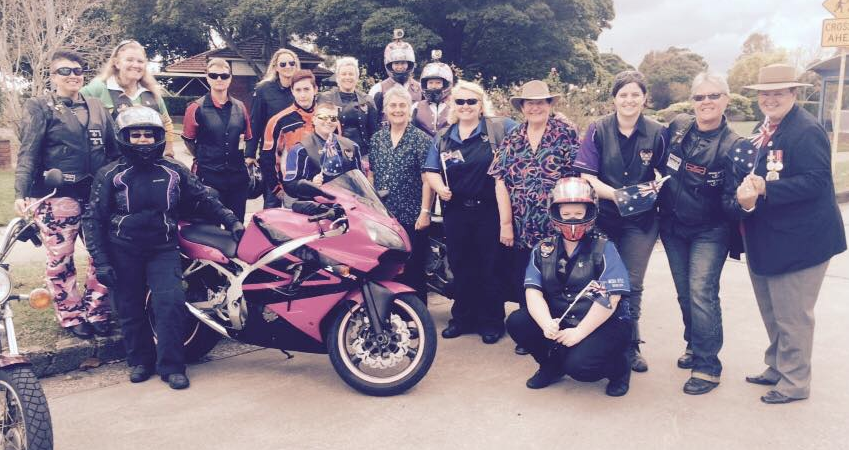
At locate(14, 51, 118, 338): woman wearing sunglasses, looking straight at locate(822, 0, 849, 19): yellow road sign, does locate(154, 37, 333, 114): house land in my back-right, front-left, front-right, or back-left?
front-left

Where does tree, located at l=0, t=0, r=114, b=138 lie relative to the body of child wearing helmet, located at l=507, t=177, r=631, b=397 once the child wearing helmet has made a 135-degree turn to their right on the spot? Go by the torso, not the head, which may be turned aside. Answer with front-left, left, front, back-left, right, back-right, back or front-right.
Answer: front

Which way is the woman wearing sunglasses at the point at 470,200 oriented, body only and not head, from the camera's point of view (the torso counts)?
toward the camera

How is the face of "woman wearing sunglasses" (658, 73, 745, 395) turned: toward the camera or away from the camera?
toward the camera

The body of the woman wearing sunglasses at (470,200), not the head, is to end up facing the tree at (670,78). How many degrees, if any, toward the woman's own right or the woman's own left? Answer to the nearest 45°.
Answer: approximately 180°

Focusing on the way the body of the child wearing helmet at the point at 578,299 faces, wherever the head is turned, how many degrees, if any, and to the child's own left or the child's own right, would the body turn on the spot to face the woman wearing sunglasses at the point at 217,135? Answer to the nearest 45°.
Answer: approximately 90° to the child's own right

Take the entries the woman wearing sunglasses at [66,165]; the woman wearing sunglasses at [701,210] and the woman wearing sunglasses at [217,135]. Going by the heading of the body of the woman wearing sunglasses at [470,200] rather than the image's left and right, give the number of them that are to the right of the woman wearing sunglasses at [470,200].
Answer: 2

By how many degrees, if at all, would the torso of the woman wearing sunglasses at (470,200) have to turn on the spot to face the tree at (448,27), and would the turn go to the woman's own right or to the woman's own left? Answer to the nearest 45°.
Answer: approximately 180°

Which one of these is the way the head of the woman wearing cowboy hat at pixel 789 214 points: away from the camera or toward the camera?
toward the camera

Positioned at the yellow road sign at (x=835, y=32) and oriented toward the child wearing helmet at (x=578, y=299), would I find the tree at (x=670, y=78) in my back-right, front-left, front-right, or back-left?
back-right

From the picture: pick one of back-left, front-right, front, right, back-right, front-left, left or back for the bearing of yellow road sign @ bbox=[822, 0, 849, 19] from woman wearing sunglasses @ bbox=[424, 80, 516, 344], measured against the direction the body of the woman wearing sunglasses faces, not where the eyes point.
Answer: back-left

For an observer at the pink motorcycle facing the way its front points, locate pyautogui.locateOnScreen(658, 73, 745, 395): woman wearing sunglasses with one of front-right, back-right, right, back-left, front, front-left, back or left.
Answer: front-left

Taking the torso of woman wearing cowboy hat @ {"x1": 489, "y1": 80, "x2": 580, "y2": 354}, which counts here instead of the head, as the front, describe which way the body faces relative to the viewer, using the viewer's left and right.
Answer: facing the viewer
